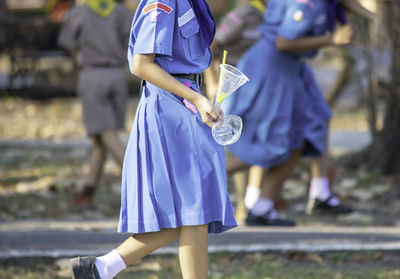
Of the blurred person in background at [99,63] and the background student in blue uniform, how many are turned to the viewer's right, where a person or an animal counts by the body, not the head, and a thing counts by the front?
1

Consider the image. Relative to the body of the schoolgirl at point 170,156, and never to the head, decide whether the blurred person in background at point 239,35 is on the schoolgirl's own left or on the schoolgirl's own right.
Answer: on the schoolgirl's own left

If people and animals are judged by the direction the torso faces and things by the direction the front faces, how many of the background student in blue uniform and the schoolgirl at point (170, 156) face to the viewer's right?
2

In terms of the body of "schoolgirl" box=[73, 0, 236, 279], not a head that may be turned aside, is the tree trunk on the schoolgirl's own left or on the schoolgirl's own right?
on the schoolgirl's own left

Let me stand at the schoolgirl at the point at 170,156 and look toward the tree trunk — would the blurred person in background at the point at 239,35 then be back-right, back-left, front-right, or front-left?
front-left

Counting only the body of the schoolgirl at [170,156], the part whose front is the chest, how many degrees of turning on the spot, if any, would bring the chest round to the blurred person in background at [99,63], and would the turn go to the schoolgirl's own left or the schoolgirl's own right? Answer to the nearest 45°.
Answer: approximately 90° to the schoolgirl's own left

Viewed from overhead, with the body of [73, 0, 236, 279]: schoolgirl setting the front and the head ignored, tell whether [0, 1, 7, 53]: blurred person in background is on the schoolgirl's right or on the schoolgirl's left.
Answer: on the schoolgirl's left

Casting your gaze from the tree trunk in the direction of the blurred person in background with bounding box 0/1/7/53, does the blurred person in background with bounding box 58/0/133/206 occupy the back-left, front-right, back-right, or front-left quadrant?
front-left

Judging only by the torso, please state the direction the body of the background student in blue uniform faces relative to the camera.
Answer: to the viewer's right
